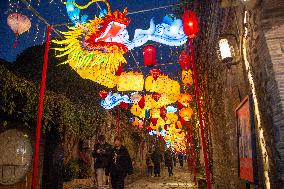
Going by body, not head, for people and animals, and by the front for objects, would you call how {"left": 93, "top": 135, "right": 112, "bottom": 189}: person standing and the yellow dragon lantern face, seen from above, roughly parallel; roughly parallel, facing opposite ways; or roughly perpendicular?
roughly perpendicular

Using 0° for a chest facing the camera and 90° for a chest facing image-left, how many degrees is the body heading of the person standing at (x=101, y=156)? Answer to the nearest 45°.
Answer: approximately 0°

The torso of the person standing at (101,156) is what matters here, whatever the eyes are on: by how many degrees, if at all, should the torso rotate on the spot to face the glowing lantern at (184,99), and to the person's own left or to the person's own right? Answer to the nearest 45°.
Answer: approximately 135° to the person's own left
